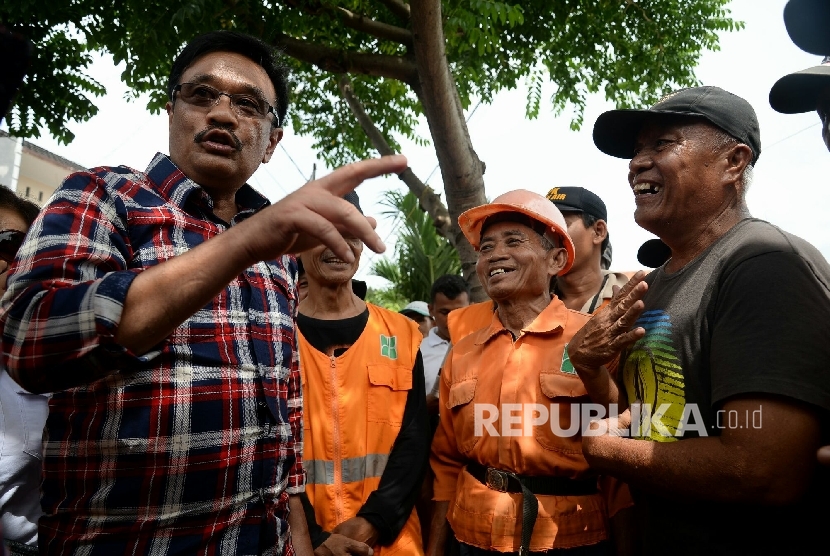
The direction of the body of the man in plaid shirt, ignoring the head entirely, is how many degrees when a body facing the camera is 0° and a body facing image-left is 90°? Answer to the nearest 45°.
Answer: approximately 315°

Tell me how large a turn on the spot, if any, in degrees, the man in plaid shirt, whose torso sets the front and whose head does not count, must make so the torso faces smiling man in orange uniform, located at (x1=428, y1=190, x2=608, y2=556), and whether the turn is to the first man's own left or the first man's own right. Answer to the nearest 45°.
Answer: approximately 90° to the first man's own left

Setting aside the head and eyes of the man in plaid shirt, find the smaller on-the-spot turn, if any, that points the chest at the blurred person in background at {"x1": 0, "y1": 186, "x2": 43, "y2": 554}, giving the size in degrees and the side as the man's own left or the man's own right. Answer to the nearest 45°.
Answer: approximately 180°

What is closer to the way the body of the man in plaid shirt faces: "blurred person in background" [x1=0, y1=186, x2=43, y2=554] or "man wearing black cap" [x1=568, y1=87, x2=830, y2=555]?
the man wearing black cap

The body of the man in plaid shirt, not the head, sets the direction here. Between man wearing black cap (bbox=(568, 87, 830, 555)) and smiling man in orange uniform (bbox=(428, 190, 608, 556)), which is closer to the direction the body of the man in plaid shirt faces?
the man wearing black cap

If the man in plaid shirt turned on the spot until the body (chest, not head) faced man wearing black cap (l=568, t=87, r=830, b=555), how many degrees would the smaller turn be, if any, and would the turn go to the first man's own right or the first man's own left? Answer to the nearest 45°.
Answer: approximately 45° to the first man's own left

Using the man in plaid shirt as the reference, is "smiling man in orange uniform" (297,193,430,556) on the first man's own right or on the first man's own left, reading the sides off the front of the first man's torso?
on the first man's own left

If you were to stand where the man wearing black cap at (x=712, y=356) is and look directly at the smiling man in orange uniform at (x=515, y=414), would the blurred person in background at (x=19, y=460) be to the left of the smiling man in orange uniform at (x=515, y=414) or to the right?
left

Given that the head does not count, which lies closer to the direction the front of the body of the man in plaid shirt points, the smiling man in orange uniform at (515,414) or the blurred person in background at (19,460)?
the smiling man in orange uniform
